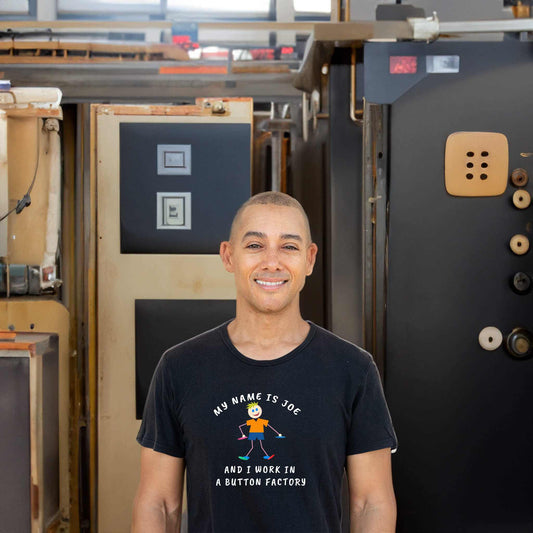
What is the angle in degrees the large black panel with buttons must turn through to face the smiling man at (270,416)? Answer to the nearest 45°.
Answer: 0° — it already faces them

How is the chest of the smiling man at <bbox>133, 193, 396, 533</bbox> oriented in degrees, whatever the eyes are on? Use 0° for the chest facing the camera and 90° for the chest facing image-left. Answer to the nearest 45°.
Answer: approximately 0°

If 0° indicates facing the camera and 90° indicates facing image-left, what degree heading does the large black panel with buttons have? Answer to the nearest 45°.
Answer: approximately 0°

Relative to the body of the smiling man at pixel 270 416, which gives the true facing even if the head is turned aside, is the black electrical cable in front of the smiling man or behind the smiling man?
behind

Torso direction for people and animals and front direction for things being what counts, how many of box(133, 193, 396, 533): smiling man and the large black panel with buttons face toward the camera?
2

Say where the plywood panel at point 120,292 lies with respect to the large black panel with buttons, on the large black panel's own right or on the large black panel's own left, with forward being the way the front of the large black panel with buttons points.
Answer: on the large black panel's own right

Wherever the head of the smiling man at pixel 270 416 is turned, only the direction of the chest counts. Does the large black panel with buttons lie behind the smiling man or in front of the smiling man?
behind
